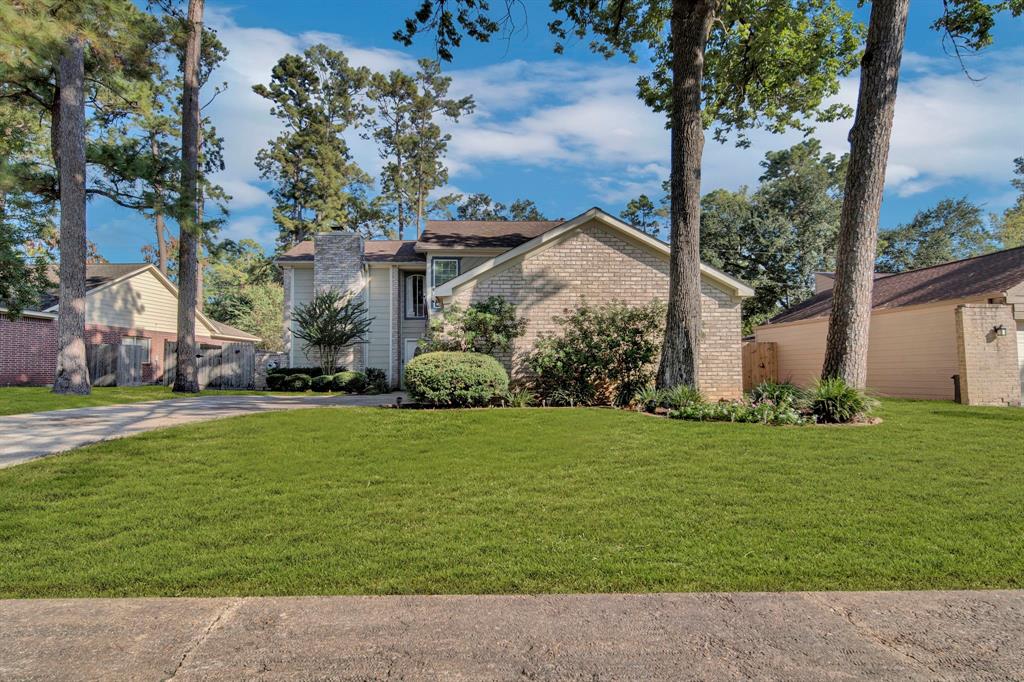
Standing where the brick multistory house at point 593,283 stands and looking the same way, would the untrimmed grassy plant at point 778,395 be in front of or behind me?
in front

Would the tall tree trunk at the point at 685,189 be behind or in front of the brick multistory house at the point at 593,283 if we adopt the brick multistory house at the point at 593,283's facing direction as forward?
in front

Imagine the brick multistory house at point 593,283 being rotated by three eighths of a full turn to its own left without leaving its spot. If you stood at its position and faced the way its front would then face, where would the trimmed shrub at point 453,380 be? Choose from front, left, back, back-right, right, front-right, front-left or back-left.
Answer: back

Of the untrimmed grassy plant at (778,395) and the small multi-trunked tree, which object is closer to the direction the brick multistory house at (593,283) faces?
the untrimmed grassy plant

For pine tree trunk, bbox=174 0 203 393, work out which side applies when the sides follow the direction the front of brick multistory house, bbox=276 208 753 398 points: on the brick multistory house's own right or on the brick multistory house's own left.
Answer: on the brick multistory house's own right

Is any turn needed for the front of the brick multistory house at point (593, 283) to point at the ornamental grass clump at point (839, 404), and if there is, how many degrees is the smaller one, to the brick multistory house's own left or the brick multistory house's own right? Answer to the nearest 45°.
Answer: approximately 45° to the brick multistory house's own left

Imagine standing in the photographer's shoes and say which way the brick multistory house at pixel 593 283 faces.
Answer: facing the viewer

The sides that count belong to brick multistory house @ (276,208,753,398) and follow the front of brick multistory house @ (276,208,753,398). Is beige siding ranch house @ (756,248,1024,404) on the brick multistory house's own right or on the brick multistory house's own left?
on the brick multistory house's own left

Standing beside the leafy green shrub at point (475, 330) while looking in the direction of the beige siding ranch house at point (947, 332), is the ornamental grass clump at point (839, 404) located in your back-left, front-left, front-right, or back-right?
front-right

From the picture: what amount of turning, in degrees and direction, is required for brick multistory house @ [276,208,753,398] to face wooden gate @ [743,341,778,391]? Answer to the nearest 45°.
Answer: approximately 135° to its left

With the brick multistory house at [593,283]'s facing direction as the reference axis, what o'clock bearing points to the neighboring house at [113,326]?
The neighboring house is roughly at 4 o'clock from the brick multistory house.

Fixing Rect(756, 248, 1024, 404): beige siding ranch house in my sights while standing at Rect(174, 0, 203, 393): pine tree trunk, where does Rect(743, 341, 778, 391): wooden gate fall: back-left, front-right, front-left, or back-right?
front-left

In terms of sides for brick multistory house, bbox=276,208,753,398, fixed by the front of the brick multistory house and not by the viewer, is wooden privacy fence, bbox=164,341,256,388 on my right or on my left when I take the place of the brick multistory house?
on my right

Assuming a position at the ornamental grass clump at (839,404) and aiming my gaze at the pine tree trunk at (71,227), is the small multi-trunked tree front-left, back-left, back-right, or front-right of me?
front-right
